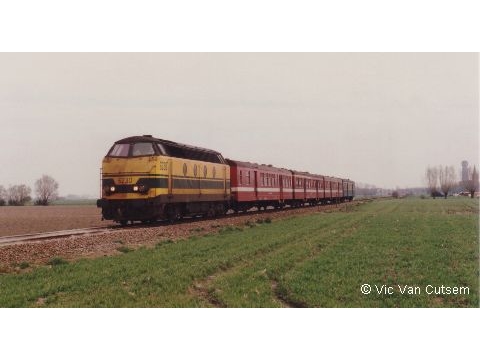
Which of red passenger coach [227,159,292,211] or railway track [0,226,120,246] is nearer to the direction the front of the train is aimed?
the railway track

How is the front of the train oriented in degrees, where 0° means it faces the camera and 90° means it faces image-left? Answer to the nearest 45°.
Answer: approximately 45°

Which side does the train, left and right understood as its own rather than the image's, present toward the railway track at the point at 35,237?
front
